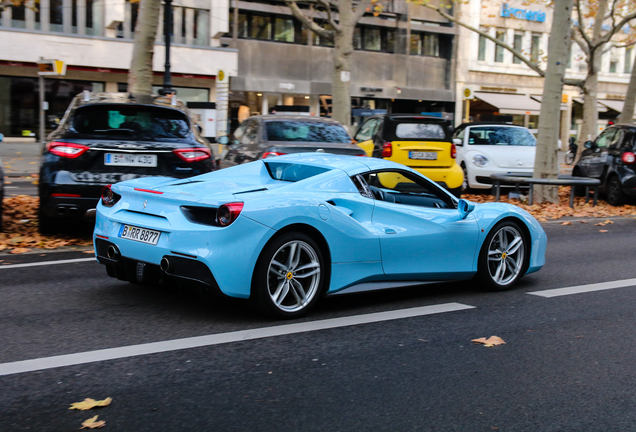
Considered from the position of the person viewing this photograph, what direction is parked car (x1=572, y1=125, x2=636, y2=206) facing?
facing away from the viewer and to the left of the viewer

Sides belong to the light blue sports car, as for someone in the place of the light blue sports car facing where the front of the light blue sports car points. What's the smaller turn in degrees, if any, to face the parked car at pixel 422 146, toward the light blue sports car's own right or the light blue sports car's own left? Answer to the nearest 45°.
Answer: approximately 45° to the light blue sports car's own left

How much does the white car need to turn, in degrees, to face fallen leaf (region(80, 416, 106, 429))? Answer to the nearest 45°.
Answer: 0° — it already faces it

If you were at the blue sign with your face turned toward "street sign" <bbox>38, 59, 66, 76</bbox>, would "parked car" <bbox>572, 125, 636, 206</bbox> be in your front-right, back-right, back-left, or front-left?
front-left

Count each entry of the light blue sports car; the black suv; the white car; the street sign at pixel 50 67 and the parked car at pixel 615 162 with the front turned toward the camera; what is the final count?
2

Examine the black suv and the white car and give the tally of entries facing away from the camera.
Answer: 1

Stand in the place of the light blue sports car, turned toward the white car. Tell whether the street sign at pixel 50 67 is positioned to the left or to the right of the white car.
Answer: left

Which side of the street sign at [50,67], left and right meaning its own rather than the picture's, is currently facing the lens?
front

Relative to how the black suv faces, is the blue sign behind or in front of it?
in front

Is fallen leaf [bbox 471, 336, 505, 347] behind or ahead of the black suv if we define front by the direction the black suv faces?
behind

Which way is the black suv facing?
away from the camera

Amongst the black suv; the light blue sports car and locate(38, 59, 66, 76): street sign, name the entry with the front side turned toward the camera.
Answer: the street sign

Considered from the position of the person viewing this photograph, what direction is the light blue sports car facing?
facing away from the viewer and to the right of the viewer
